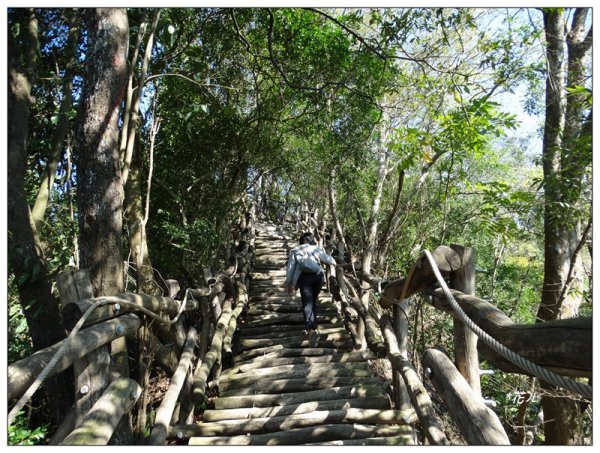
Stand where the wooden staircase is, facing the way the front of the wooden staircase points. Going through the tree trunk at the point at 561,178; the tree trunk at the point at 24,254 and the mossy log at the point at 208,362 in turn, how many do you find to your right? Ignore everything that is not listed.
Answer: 2

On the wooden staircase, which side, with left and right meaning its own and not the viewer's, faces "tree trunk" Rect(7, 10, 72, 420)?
right

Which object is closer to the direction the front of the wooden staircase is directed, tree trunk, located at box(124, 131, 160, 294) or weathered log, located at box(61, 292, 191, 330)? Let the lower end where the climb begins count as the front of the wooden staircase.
the weathered log

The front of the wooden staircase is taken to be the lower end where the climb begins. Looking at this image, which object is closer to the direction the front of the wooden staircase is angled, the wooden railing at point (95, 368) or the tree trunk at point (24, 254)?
the wooden railing

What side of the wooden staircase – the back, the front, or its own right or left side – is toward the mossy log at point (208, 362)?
right

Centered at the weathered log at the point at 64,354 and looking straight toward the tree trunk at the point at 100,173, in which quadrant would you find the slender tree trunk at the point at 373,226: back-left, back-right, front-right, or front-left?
front-right

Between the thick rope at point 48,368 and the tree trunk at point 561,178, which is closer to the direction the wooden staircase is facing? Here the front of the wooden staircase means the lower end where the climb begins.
the thick rope

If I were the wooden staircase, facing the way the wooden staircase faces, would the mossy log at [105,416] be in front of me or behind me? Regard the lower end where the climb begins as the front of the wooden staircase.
in front

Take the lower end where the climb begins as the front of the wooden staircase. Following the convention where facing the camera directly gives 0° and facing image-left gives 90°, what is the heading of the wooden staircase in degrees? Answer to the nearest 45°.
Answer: approximately 0°

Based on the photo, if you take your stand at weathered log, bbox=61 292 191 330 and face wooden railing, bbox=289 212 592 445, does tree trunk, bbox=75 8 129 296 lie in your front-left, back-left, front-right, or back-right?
back-left
